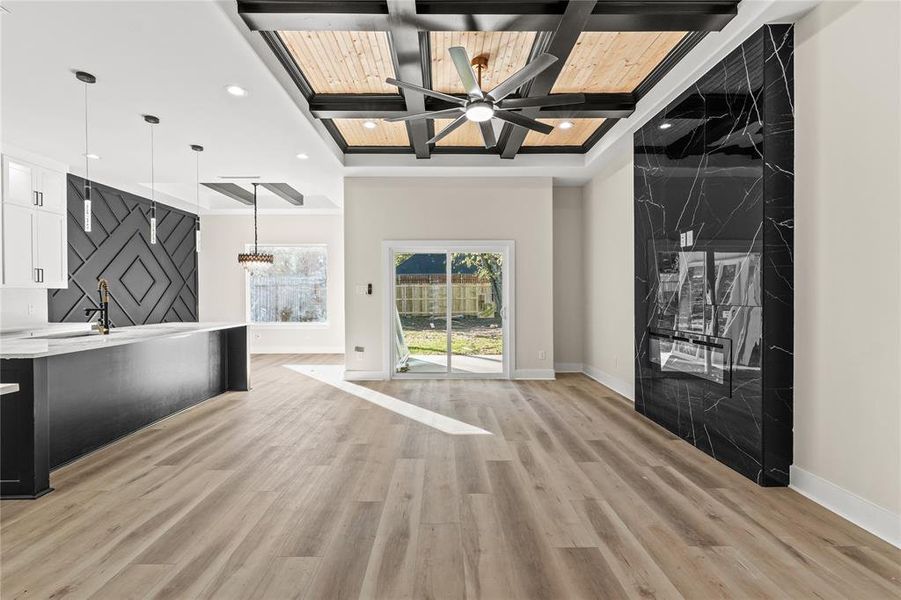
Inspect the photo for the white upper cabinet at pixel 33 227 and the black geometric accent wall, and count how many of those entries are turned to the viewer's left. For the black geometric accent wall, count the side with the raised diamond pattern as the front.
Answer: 0

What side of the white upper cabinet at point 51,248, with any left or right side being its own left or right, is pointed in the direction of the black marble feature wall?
front

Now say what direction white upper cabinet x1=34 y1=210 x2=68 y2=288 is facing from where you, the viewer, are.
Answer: facing the viewer and to the right of the viewer

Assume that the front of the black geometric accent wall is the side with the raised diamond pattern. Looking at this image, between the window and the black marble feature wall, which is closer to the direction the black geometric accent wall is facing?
the black marble feature wall

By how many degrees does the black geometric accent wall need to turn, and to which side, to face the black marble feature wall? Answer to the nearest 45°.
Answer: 0° — it already faces it

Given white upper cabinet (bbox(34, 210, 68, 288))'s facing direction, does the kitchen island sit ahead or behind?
ahead

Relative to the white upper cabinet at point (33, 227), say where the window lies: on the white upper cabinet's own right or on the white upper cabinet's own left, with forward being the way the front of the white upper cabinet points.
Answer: on the white upper cabinet's own left

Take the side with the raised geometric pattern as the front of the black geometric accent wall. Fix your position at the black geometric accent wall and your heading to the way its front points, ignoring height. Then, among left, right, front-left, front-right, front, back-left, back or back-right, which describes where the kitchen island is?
front-right

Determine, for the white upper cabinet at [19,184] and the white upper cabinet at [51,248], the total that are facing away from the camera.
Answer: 0

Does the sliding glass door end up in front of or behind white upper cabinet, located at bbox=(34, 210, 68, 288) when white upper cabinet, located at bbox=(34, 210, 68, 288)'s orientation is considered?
in front

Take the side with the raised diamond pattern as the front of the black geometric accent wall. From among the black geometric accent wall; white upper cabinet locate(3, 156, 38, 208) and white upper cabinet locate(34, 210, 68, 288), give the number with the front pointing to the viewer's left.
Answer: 0

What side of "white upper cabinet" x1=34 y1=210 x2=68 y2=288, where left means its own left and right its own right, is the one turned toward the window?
left

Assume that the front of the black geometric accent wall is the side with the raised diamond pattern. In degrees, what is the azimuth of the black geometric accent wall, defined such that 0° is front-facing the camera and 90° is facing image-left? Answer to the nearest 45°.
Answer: approximately 315°

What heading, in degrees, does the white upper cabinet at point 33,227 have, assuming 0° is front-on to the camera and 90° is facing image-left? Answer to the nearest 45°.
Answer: approximately 315°
